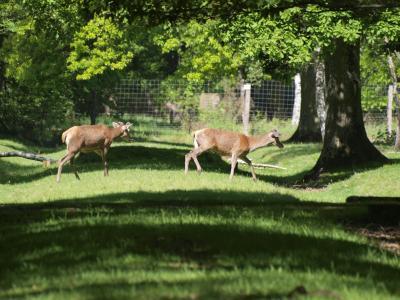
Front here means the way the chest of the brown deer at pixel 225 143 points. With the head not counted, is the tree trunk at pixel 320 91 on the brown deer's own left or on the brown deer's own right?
on the brown deer's own left

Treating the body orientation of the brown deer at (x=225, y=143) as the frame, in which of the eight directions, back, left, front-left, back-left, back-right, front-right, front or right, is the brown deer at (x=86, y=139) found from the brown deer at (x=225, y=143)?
back

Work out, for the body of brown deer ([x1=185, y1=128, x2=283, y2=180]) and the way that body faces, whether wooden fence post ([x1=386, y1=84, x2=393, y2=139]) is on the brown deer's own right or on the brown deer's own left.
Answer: on the brown deer's own left

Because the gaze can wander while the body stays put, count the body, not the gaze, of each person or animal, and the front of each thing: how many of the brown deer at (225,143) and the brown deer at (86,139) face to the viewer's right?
2

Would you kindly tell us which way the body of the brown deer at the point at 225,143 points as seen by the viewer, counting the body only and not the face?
to the viewer's right

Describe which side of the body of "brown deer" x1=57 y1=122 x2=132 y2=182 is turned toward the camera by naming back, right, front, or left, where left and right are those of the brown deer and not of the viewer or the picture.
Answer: right

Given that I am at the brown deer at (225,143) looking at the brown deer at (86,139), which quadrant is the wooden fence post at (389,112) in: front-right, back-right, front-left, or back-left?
back-right

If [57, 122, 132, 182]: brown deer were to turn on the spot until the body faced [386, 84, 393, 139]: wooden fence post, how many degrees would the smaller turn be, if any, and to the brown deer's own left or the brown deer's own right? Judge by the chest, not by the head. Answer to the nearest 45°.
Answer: approximately 45° to the brown deer's own left
